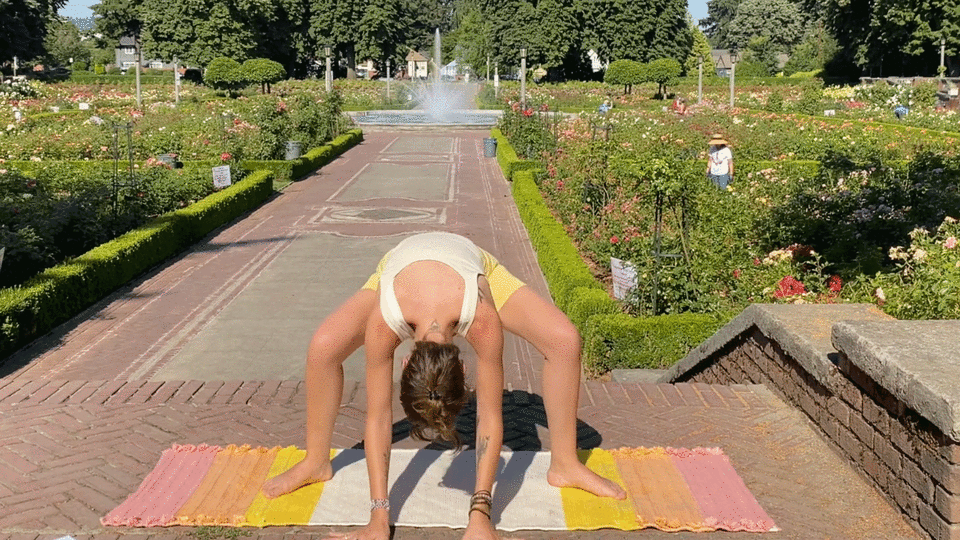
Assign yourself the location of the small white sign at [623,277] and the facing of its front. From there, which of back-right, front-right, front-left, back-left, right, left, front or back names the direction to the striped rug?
front-left

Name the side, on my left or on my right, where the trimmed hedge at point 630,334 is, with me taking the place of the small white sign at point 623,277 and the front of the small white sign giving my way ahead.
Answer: on my left

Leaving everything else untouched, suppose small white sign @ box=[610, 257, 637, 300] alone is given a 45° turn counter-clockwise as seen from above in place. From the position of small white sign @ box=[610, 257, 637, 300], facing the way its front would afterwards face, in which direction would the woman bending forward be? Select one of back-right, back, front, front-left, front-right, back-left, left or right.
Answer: front

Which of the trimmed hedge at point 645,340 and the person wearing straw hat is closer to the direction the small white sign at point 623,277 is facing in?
the trimmed hedge

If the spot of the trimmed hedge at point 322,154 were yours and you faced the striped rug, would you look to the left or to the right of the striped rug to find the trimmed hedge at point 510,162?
left

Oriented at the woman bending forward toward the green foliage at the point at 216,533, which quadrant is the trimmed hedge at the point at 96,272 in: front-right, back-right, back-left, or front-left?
front-right

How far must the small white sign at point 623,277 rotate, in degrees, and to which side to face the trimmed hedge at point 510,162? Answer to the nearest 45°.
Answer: approximately 135° to its right

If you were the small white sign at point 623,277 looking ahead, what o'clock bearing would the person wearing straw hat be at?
The person wearing straw hat is roughly at 5 o'clock from the small white sign.

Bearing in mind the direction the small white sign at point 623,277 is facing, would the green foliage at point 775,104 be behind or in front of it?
behind

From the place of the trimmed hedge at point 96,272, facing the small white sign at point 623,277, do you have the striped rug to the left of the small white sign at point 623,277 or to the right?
right

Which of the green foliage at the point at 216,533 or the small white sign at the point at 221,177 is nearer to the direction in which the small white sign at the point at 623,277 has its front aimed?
the green foliage

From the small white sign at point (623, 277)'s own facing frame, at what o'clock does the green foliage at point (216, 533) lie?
The green foliage is roughly at 11 o'clock from the small white sign.

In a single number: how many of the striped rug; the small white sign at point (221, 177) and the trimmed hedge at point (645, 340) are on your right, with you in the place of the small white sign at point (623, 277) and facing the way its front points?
1

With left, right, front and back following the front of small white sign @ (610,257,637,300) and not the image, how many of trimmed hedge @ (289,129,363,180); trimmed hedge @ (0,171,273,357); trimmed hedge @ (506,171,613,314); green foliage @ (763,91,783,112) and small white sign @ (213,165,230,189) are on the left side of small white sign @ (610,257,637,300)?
0

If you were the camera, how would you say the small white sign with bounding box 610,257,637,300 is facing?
facing the viewer and to the left of the viewer

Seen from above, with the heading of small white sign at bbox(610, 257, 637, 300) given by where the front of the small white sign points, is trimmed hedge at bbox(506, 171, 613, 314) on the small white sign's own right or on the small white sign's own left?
on the small white sign's own right

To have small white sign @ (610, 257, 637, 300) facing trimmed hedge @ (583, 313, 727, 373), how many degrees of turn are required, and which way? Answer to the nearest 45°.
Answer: approximately 45° to its left
